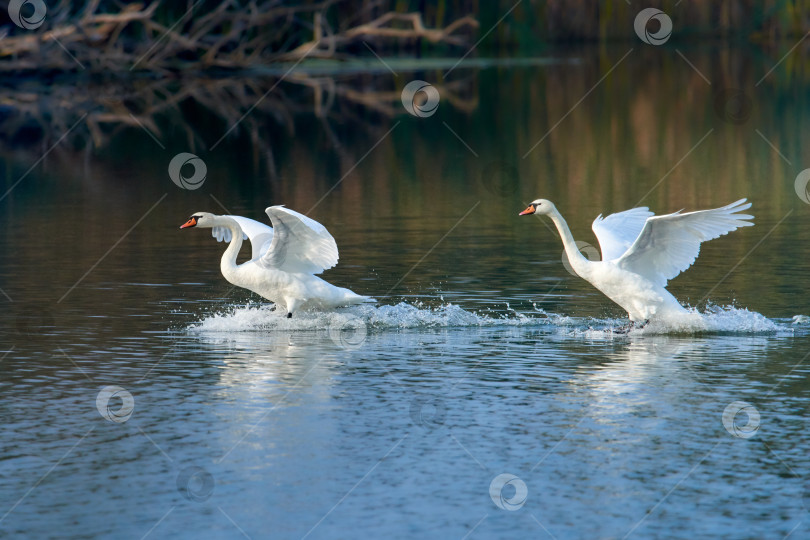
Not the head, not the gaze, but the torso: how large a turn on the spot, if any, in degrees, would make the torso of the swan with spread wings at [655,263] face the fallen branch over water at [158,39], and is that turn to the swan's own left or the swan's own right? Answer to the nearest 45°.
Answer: approximately 45° to the swan's own right

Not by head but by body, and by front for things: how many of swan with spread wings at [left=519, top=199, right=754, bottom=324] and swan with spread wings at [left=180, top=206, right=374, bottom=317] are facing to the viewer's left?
2

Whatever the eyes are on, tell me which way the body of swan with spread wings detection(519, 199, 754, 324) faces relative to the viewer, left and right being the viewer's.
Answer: facing to the left of the viewer

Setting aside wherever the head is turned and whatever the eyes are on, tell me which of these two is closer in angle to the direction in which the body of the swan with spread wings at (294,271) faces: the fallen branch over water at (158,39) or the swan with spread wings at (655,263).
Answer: the fallen branch over water

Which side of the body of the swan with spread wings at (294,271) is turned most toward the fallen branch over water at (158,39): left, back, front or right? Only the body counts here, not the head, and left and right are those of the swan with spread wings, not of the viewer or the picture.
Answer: right

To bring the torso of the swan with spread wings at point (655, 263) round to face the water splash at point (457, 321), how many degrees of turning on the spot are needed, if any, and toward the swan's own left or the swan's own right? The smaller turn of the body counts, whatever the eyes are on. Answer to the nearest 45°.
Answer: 0° — it already faces it

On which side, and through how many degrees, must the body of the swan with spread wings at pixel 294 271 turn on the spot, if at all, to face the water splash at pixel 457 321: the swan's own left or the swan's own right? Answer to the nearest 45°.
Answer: approximately 180°

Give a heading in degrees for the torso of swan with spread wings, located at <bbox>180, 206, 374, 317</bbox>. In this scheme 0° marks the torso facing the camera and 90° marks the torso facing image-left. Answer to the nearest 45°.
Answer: approximately 90°

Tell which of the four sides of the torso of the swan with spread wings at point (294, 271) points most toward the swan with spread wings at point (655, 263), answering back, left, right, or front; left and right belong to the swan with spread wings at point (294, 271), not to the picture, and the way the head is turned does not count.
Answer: back
